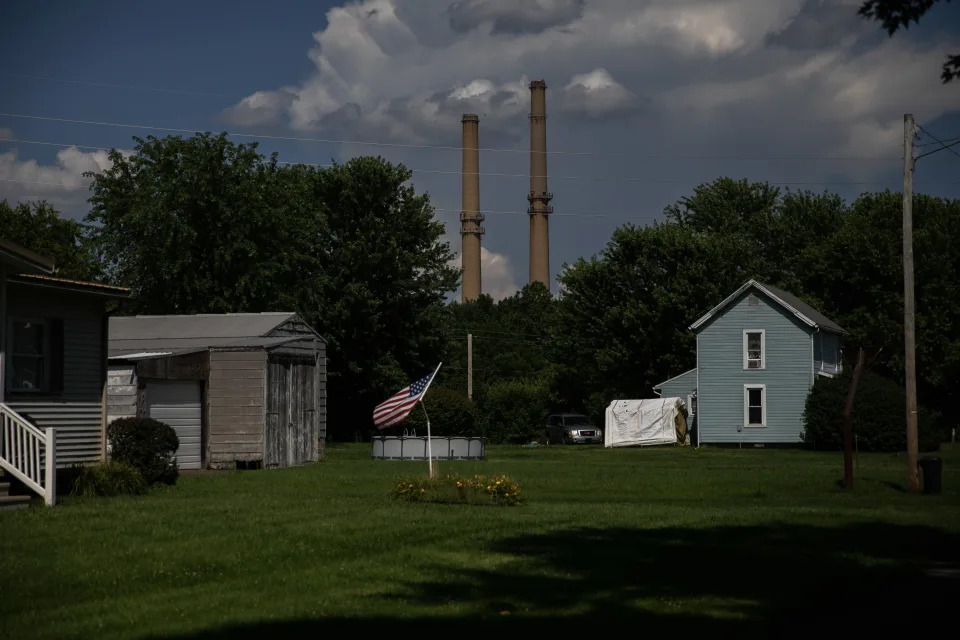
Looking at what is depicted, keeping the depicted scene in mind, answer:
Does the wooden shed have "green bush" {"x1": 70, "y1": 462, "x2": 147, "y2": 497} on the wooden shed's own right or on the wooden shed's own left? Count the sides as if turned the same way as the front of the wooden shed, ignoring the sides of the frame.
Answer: on the wooden shed's own right

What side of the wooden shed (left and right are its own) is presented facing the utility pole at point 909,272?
front

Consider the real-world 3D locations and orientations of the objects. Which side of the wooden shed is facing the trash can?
front

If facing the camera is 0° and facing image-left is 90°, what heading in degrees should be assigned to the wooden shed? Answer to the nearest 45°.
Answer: approximately 315°

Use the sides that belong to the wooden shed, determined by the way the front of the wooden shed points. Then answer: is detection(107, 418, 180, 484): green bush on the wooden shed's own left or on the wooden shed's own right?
on the wooden shed's own right
